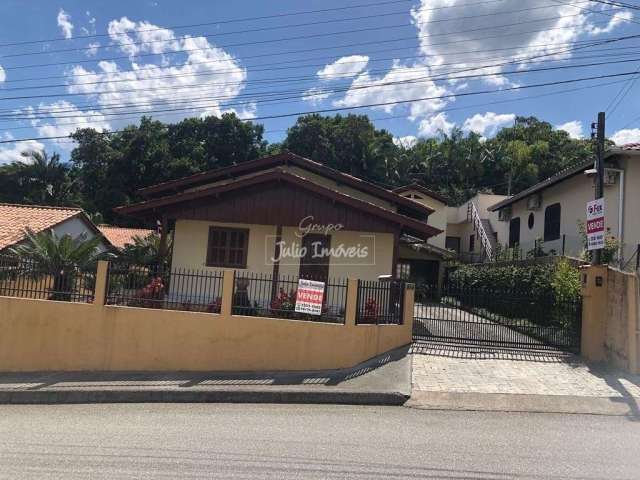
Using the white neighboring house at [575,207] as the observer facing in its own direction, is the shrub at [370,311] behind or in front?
in front

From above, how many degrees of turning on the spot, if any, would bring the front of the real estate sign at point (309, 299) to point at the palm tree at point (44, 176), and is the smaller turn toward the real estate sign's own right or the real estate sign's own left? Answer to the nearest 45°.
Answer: approximately 135° to the real estate sign's own right

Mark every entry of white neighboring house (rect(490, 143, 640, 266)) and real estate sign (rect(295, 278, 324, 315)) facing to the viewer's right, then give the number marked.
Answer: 0

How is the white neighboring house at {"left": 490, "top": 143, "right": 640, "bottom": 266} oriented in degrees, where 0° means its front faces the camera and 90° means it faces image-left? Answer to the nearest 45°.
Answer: approximately 45°

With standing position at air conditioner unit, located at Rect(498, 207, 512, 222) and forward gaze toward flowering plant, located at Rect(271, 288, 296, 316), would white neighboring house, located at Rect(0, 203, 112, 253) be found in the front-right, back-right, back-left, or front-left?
front-right

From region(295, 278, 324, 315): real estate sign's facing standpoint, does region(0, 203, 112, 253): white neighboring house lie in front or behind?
behind

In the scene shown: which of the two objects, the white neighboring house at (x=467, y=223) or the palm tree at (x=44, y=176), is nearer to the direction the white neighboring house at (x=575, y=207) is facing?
the palm tree

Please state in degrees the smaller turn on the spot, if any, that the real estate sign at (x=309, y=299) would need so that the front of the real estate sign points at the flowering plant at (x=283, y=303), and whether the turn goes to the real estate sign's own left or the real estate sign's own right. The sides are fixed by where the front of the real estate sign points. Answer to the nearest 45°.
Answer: approximately 135° to the real estate sign's own right

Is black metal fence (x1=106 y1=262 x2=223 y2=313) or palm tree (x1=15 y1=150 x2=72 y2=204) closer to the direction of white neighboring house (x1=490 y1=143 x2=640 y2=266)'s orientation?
the black metal fence

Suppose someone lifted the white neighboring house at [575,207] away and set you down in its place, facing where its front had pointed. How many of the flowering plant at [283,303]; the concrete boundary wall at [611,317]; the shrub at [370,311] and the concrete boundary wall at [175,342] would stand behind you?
0

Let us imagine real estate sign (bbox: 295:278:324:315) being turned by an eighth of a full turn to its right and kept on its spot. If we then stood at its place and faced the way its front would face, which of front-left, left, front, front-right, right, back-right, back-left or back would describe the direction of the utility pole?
back-left

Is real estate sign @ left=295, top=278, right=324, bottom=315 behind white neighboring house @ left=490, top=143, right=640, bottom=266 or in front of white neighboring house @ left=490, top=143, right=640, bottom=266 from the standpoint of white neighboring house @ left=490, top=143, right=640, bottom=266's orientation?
in front

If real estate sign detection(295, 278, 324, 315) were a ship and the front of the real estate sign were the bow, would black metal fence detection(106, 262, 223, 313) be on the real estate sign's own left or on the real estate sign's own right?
on the real estate sign's own right

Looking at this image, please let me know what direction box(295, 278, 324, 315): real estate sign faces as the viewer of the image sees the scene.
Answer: facing the viewer

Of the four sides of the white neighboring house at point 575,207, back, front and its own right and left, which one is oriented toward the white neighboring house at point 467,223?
right

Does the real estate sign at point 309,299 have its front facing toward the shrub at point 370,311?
no
